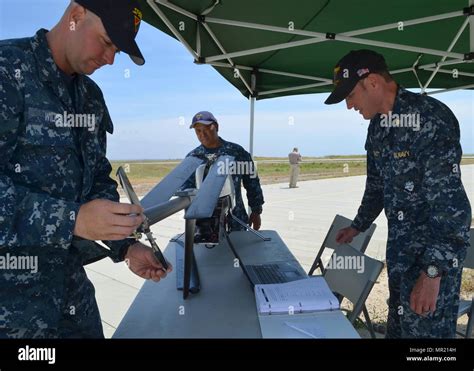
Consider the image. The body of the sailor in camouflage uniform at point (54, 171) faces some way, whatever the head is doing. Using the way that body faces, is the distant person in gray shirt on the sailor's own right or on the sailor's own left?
on the sailor's own left

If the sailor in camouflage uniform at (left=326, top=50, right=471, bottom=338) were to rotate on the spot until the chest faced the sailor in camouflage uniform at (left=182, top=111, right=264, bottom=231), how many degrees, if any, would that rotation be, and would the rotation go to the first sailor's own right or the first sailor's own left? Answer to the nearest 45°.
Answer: approximately 90° to the first sailor's own right

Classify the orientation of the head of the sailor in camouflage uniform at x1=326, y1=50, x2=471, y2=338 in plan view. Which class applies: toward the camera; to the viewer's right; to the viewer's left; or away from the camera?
to the viewer's left

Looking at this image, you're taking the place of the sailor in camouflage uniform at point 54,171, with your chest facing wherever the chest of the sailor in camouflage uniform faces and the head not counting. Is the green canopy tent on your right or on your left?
on your left

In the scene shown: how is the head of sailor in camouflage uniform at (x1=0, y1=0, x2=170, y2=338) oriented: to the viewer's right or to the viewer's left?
to the viewer's right

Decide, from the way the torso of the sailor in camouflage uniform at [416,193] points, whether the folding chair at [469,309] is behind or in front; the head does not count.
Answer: behind

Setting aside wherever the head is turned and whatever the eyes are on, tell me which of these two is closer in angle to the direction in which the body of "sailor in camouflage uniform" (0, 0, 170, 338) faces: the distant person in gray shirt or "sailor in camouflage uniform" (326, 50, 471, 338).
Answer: the sailor in camouflage uniform

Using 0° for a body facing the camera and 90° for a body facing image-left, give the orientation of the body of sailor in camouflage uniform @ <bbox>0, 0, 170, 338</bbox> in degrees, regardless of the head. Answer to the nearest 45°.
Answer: approximately 315°
